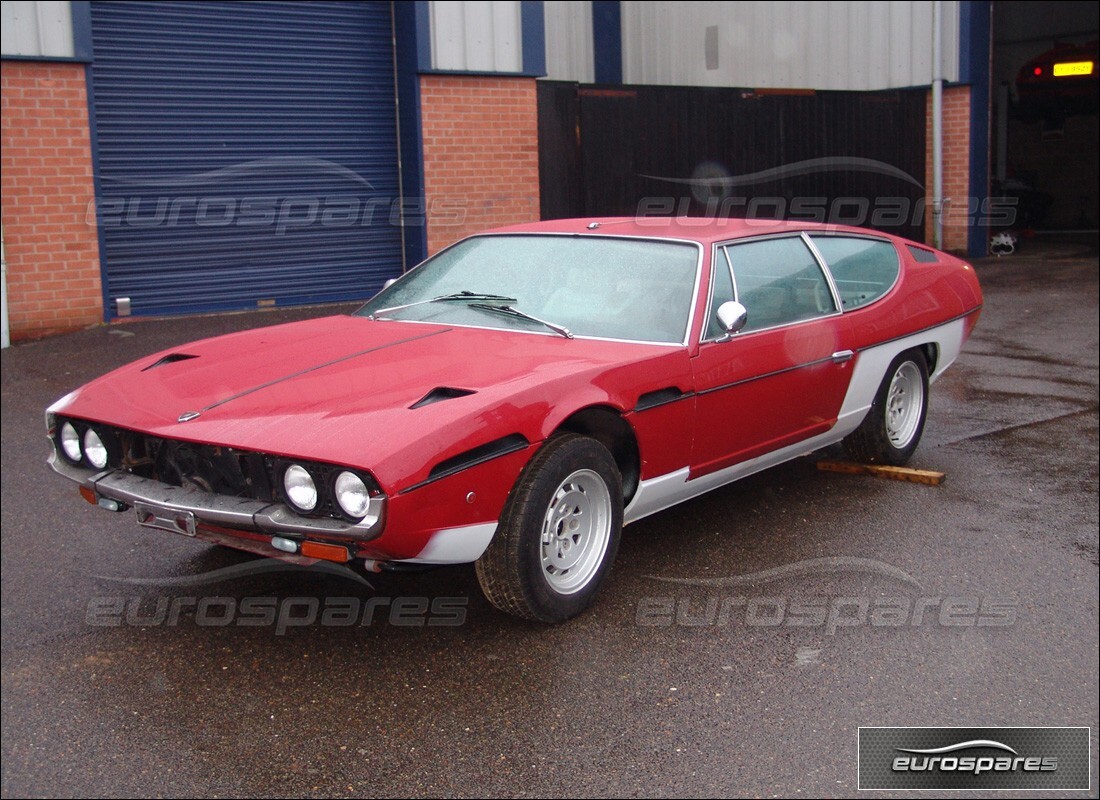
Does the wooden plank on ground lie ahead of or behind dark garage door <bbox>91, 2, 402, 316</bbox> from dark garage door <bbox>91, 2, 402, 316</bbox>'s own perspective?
ahead

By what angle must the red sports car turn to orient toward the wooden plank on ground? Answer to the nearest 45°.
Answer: approximately 180°

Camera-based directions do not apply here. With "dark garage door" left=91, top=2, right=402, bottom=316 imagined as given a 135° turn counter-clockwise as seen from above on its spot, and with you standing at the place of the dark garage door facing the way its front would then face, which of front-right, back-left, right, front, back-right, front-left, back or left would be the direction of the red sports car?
back-right

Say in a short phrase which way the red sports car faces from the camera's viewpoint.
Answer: facing the viewer and to the left of the viewer

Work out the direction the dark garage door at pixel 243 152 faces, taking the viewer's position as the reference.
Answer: facing the viewer
